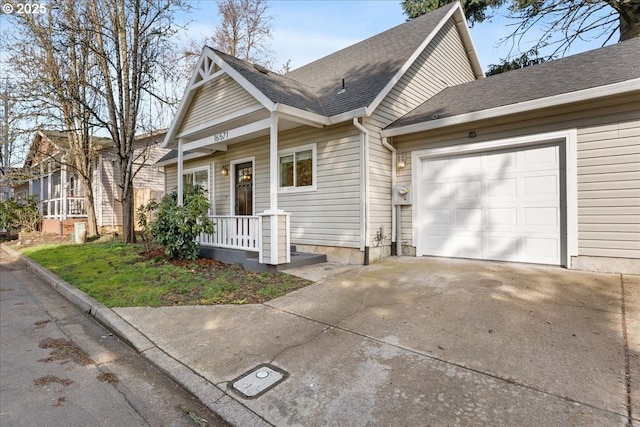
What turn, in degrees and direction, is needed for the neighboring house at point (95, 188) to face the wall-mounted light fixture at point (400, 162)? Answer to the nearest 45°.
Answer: approximately 90° to its left

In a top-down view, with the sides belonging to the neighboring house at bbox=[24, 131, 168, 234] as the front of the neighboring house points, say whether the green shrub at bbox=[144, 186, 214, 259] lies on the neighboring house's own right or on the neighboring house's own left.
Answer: on the neighboring house's own left

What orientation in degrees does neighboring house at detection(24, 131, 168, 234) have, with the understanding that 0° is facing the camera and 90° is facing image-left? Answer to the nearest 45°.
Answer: approximately 45°

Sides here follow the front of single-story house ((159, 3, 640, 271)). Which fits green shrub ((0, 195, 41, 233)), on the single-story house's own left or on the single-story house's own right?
on the single-story house's own right

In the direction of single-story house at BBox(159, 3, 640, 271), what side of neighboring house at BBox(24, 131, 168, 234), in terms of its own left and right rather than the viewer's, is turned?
left

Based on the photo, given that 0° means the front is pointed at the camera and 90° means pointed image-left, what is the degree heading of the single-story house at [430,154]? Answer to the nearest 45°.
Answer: approximately 45°
